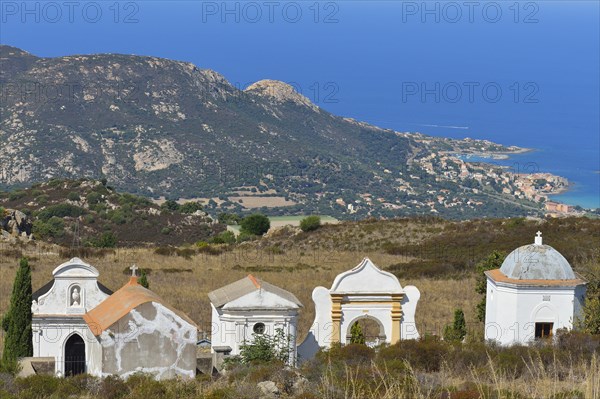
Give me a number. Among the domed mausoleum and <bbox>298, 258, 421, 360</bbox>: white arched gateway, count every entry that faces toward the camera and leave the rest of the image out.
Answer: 2

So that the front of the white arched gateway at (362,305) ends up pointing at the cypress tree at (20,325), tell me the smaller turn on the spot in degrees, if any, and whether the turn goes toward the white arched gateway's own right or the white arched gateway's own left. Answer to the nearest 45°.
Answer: approximately 90° to the white arched gateway's own right

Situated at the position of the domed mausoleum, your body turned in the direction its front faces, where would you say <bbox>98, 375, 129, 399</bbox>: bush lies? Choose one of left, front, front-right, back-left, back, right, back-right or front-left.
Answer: front-right

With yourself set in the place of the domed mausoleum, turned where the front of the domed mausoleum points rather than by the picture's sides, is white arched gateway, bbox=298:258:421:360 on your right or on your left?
on your right

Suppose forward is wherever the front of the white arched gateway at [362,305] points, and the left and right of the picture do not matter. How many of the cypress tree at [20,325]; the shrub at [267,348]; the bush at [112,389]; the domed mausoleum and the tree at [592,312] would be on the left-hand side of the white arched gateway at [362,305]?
2

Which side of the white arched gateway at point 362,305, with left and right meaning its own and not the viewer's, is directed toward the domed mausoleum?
left

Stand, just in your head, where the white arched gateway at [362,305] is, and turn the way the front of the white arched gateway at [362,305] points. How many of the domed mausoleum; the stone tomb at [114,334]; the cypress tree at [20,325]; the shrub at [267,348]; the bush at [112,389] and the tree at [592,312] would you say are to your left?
2

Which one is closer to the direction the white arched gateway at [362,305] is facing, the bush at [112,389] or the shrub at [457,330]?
the bush

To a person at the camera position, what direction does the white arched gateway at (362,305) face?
facing the viewer

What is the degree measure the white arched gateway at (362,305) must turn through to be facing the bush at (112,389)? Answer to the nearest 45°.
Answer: approximately 45° to its right

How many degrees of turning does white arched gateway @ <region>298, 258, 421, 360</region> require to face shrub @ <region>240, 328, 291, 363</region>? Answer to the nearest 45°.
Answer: approximately 45° to its right

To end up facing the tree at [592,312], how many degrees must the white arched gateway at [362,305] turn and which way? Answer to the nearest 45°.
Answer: approximately 90° to its left

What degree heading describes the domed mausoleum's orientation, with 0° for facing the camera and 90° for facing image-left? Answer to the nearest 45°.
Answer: approximately 0°
